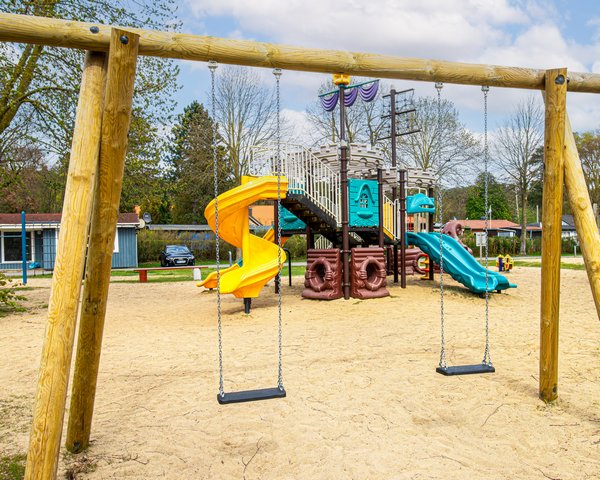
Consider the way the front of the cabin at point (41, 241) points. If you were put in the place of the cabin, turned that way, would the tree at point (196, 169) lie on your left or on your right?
on your left

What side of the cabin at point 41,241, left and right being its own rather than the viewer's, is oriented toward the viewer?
front

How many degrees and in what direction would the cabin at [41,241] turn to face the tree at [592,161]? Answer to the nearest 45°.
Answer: approximately 90° to its left

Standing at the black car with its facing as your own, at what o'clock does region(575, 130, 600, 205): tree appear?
The tree is roughly at 10 o'clock from the black car.

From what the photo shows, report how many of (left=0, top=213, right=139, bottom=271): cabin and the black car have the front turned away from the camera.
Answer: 0

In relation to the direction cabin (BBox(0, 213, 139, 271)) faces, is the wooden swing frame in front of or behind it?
in front

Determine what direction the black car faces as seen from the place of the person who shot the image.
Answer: facing the viewer and to the right of the viewer

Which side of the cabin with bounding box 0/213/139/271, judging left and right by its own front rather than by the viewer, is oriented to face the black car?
left
